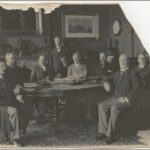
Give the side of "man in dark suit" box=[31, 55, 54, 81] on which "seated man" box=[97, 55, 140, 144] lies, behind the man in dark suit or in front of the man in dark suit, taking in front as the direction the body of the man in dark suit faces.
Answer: in front

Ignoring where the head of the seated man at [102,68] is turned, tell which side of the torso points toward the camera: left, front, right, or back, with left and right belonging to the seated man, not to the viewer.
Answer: front

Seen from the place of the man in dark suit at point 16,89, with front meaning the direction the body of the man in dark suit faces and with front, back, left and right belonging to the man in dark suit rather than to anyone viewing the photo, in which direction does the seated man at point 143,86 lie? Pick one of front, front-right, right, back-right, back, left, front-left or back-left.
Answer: front-left

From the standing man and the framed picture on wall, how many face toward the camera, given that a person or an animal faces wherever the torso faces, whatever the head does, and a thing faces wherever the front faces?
2

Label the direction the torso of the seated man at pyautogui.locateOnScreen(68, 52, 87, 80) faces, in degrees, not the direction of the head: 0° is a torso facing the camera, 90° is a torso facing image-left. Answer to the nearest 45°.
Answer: approximately 0°

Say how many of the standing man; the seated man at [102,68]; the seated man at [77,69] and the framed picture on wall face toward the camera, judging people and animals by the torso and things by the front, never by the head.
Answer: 4

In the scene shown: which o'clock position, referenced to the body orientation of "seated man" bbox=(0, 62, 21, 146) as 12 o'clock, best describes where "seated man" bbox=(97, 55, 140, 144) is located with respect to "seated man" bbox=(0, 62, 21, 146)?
"seated man" bbox=(97, 55, 140, 144) is roughly at 11 o'clock from "seated man" bbox=(0, 62, 21, 146).

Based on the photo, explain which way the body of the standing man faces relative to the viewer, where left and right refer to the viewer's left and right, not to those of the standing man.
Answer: facing the viewer

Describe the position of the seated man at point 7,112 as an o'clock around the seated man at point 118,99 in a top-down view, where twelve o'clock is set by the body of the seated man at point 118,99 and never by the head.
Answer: the seated man at point 7,112 is roughly at 1 o'clock from the seated man at point 118,99.

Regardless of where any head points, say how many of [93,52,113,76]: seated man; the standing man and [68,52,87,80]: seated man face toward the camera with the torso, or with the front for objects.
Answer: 3
